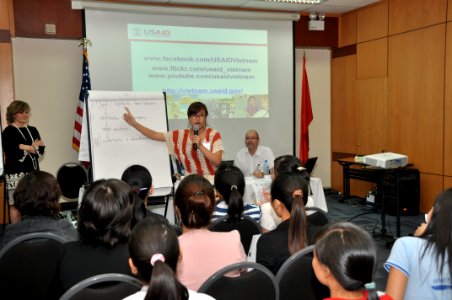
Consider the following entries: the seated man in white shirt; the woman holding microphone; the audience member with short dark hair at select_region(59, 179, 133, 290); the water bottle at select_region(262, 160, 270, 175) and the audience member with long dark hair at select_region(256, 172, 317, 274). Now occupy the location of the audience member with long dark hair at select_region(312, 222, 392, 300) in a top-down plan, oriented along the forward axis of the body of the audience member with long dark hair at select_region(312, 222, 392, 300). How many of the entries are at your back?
0

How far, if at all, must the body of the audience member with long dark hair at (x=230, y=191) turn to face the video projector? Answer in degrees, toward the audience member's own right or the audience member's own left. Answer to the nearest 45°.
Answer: approximately 45° to the audience member's own right

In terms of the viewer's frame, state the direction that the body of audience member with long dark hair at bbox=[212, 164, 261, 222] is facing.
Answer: away from the camera

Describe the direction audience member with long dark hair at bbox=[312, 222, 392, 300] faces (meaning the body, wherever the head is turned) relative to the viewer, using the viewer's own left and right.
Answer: facing away from the viewer and to the left of the viewer

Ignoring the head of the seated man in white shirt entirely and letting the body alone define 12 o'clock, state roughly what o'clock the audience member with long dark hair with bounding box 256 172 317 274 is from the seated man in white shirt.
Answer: The audience member with long dark hair is roughly at 12 o'clock from the seated man in white shirt.

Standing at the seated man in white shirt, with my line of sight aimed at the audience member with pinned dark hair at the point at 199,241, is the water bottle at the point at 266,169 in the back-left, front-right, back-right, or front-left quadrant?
front-left

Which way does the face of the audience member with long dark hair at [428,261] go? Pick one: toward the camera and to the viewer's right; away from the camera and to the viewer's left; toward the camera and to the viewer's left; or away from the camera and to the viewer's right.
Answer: away from the camera and to the viewer's left

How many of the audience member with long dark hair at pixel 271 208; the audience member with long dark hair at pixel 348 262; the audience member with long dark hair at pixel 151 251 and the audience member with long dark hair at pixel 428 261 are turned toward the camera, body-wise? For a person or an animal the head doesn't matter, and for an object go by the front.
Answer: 0

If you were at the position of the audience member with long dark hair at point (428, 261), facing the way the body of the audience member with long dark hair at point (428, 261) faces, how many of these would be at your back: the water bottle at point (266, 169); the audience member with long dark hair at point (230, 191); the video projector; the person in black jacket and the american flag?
0

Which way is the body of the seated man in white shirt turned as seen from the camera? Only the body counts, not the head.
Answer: toward the camera

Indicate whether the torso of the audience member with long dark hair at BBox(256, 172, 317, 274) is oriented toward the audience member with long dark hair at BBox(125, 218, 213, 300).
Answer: no

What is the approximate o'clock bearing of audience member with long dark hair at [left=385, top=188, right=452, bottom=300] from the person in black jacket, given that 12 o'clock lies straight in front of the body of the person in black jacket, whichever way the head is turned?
The audience member with long dark hair is roughly at 1 o'clock from the person in black jacket.

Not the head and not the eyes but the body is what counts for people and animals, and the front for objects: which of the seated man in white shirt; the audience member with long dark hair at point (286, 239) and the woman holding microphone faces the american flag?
the audience member with long dark hair

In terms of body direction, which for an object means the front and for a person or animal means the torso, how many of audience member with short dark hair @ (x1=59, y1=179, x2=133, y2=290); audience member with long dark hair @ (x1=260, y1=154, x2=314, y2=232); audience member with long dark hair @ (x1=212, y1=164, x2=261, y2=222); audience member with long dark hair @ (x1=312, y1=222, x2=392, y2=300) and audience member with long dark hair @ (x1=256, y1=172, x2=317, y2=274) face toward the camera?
0

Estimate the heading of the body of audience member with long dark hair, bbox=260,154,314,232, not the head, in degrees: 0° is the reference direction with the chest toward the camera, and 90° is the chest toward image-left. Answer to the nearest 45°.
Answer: approximately 135°

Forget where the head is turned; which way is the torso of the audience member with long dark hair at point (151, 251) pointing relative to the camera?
away from the camera

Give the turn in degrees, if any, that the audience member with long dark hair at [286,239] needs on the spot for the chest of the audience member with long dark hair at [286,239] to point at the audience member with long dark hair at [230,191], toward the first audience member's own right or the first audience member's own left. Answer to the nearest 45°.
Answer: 0° — they already face them

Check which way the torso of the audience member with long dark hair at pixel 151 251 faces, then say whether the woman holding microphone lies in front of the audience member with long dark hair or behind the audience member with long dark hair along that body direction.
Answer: in front

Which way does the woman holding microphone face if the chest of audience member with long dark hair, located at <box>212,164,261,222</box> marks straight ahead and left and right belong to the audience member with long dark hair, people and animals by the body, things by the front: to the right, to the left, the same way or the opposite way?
the opposite way

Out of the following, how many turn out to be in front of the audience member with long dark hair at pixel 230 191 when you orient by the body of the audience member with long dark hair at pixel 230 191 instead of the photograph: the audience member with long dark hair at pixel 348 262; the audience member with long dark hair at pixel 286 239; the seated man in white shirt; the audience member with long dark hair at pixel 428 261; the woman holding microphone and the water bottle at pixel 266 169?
3
